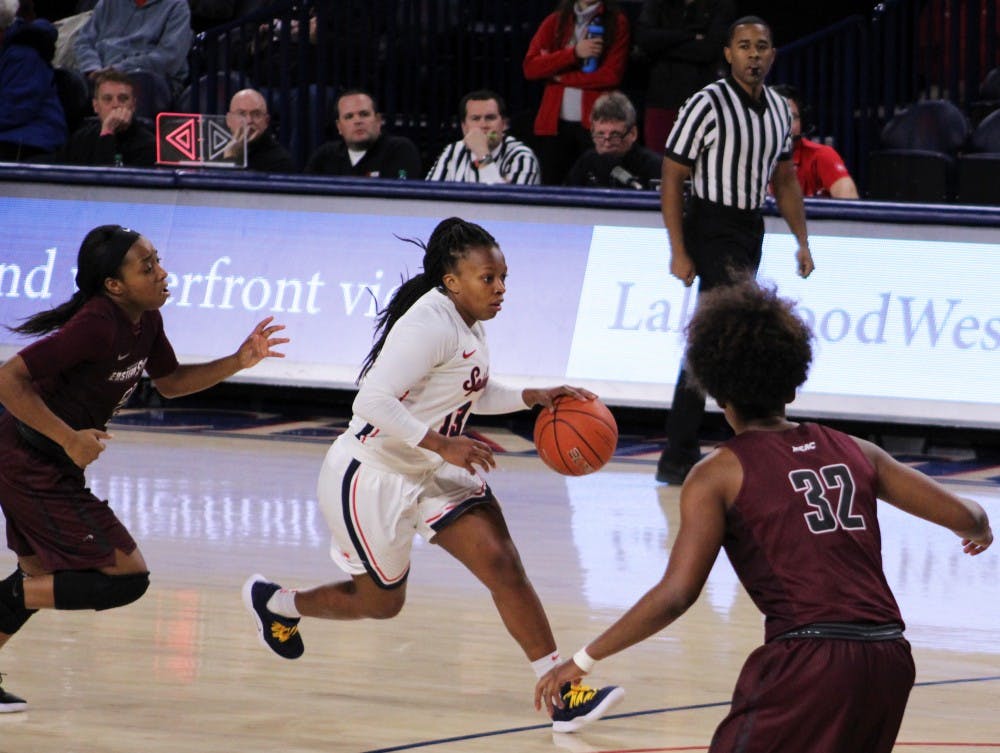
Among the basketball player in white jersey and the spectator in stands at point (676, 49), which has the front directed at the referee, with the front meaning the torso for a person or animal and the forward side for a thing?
the spectator in stands

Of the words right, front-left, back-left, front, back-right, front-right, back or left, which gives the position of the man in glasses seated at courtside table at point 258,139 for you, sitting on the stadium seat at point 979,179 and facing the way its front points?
right

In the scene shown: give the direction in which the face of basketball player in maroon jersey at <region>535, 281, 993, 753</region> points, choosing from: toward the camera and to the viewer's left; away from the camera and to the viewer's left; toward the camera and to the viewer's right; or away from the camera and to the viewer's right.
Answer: away from the camera and to the viewer's left

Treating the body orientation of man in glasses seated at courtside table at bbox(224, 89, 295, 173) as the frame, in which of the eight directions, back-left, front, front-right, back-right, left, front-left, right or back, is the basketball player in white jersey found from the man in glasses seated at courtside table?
front

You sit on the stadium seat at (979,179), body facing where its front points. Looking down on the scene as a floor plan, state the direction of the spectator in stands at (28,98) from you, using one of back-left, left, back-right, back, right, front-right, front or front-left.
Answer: right

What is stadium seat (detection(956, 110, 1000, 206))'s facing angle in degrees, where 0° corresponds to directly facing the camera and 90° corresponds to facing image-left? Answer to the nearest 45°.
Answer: approximately 0°

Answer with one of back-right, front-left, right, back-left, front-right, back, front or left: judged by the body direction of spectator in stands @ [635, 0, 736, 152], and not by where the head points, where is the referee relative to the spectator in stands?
front

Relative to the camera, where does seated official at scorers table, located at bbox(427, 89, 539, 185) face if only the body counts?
toward the camera

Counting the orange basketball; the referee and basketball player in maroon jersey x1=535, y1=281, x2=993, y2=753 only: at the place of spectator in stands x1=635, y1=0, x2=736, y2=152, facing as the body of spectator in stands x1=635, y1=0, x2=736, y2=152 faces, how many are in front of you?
3

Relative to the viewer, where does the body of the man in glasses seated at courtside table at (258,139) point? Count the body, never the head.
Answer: toward the camera

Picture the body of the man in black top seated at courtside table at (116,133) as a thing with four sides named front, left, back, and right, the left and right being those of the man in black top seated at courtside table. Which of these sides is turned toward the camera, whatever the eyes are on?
front

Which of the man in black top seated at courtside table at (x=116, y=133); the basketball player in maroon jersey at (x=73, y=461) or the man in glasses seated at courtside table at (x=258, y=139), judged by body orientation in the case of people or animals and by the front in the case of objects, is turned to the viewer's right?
the basketball player in maroon jersey

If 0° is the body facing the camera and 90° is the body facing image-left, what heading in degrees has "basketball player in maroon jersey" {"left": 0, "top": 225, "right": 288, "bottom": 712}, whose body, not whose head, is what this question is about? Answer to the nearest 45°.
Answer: approximately 270°
